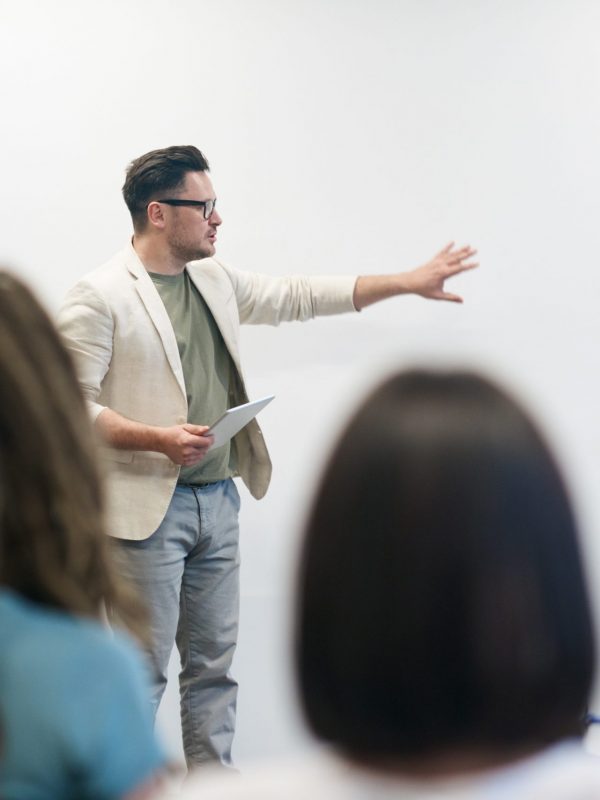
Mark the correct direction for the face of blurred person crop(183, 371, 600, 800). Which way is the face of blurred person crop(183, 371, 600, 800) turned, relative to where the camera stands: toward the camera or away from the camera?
away from the camera

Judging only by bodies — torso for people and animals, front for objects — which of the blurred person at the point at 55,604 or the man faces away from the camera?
the blurred person

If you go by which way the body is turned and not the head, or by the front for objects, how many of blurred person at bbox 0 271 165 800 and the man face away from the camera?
1

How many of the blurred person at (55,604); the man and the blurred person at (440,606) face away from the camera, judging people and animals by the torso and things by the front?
2

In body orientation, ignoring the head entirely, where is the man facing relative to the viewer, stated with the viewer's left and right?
facing the viewer and to the right of the viewer

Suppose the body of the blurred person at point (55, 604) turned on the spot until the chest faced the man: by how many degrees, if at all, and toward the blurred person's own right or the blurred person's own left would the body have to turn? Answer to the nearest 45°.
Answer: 0° — they already face them

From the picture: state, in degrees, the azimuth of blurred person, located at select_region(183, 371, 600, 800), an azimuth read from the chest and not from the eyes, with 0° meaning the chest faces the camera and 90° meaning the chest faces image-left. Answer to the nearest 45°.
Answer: approximately 180°

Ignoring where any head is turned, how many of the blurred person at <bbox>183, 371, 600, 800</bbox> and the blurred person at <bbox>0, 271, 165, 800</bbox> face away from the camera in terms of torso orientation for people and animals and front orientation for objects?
2

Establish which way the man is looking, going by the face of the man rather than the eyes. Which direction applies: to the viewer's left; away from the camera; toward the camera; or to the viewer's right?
to the viewer's right

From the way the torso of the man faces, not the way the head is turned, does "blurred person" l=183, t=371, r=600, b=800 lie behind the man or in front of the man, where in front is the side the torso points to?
in front

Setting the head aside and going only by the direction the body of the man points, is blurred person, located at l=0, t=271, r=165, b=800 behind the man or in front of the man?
in front

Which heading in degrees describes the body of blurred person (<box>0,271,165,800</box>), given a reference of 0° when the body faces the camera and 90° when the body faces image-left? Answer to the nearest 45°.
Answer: approximately 180°
